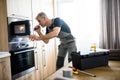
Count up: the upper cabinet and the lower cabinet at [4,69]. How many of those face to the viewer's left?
0

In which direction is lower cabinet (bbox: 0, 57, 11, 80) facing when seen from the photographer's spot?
facing the viewer and to the right of the viewer

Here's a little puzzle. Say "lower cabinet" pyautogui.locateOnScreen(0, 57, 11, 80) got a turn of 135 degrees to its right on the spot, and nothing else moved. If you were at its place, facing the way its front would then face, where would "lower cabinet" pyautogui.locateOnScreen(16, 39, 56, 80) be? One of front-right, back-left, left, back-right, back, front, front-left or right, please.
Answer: back-right
